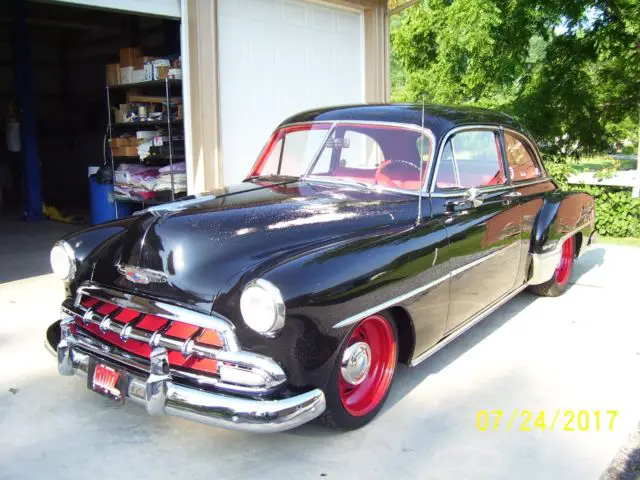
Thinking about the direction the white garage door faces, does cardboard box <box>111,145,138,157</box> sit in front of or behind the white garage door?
behind

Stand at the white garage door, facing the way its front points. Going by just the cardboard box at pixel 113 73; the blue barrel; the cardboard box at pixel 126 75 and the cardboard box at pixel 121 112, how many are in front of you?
0

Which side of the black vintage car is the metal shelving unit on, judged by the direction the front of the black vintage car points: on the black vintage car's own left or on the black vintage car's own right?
on the black vintage car's own right

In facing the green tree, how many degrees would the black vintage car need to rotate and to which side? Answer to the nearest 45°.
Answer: approximately 180°

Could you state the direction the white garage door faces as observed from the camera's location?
facing the viewer and to the right of the viewer

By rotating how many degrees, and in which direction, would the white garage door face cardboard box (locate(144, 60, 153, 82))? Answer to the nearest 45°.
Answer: approximately 135° to its right

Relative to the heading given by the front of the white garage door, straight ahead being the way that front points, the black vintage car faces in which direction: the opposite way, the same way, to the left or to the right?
to the right

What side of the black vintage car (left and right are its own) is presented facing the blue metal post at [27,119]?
right

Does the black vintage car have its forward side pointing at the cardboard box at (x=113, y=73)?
no

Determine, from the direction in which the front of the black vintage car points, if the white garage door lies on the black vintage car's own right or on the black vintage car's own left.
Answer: on the black vintage car's own right

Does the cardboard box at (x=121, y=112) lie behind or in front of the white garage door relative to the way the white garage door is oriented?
behind

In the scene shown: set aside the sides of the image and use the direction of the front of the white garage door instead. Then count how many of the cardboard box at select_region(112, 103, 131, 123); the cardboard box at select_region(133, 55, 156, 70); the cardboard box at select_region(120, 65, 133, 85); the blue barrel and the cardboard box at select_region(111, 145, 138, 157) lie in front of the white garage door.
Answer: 0

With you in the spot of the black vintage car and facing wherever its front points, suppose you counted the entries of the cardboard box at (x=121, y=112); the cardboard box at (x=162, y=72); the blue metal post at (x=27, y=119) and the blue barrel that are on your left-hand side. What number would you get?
0

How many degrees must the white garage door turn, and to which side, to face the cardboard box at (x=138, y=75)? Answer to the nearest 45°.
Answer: approximately 135° to its right

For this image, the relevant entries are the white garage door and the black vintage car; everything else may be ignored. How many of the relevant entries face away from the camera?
0

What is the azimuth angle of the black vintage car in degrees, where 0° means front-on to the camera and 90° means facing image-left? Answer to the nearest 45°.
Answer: approximately 45°

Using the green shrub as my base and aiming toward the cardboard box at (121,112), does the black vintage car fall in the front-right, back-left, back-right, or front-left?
front-left
